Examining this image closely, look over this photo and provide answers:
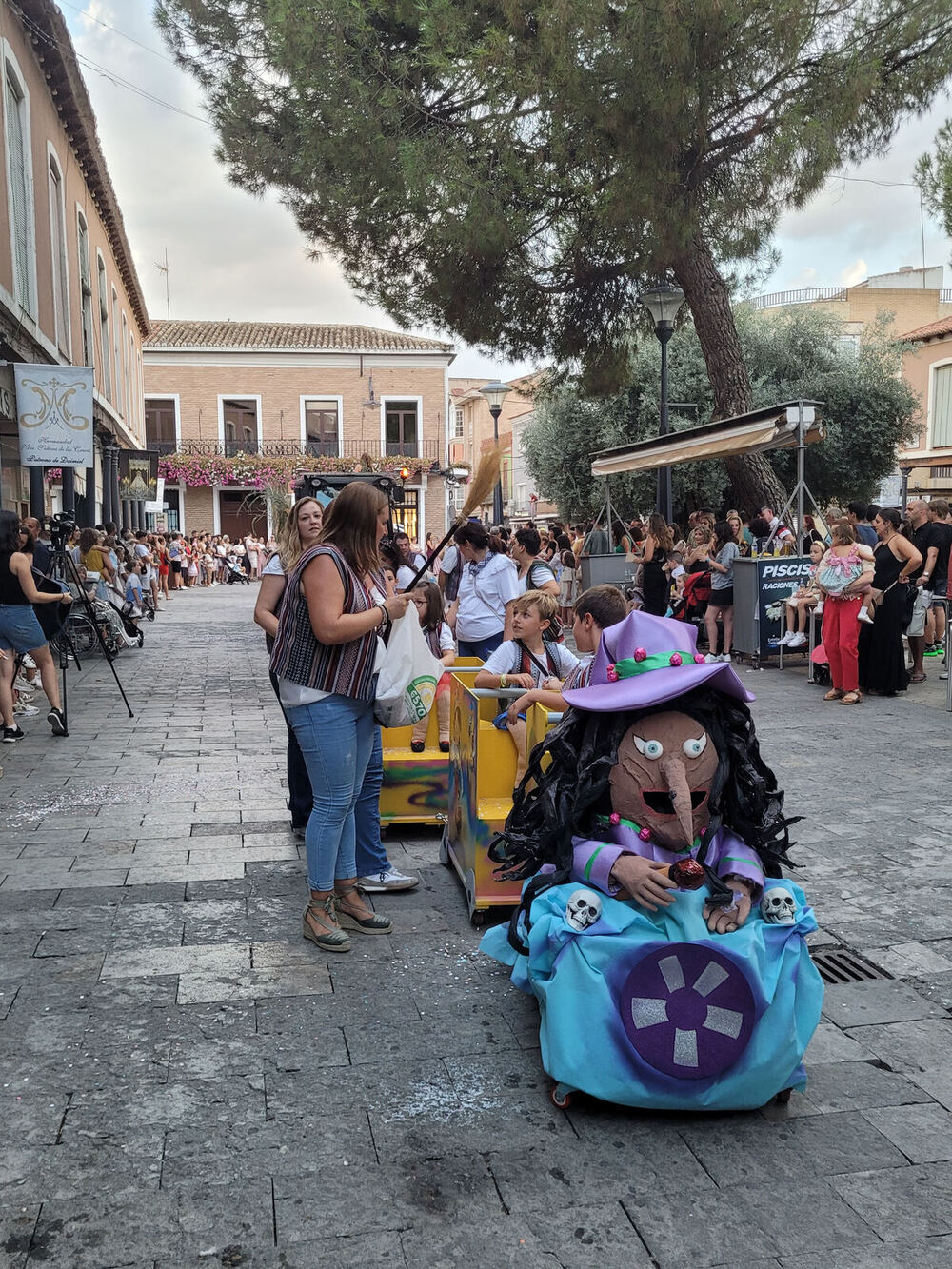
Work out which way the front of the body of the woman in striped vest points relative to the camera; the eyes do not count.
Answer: to the viewer's right

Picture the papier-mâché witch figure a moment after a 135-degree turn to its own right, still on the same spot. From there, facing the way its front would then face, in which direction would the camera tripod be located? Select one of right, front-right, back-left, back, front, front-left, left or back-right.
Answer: front

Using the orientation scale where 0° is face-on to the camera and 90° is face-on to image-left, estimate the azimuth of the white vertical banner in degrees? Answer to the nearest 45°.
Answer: approximately 0°

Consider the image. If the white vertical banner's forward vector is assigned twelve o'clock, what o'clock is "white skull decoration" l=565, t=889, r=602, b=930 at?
The white skull decoration is roughly at 12 o'clock from the white vertical banner.

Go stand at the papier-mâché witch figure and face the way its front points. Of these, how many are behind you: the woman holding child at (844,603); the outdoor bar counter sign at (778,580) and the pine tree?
3

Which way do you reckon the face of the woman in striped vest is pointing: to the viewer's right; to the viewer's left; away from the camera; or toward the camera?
to the viewer's right

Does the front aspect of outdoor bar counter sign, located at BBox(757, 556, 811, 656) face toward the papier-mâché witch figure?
yes

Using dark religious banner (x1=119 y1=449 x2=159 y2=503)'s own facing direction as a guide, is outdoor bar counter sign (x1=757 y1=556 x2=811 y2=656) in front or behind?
in front

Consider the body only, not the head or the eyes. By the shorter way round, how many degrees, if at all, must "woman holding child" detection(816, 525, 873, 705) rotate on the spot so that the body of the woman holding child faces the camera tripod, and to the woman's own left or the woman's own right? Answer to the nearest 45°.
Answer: approximately 45° to the woman's own right

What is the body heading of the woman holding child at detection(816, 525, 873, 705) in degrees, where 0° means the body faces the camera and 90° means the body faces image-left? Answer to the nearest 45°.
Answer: approximately 45°

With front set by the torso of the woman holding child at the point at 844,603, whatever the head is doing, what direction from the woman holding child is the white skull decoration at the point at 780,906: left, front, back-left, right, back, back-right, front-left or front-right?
front-left

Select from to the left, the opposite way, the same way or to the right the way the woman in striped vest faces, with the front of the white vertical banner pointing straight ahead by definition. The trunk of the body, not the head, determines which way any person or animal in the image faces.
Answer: to the left
